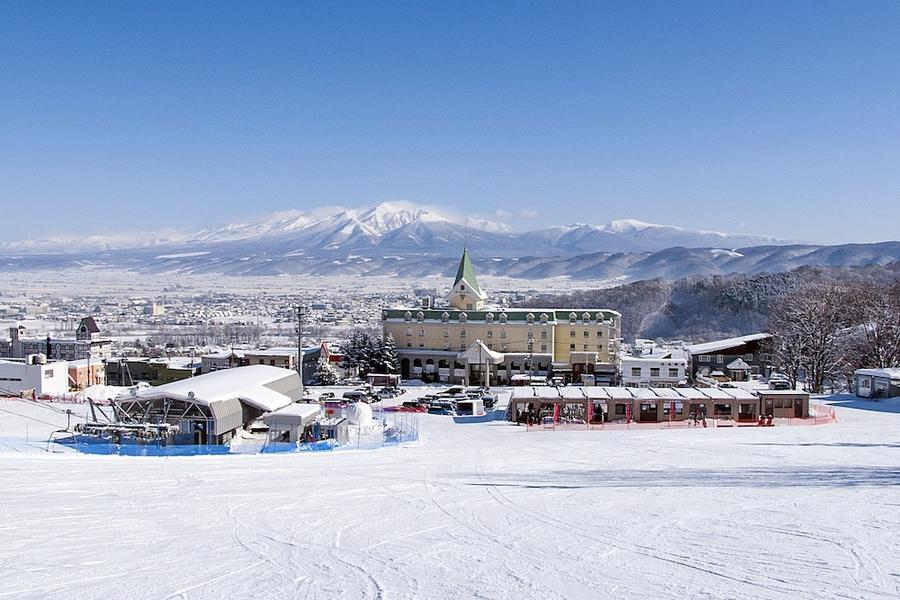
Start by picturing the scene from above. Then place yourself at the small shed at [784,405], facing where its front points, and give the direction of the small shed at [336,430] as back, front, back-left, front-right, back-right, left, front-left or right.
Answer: front-right

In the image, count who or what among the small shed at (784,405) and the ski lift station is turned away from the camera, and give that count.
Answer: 0

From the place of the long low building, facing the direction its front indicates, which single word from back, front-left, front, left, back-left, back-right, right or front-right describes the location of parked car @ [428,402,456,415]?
right

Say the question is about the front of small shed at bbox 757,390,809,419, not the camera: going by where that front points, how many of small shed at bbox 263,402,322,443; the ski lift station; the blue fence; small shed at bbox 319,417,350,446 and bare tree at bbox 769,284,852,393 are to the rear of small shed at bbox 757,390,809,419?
1

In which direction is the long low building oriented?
toward the camera

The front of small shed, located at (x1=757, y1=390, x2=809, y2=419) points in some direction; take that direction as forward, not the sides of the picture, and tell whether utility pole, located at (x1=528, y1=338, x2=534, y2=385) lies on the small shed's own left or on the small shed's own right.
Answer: on the small shed's own right

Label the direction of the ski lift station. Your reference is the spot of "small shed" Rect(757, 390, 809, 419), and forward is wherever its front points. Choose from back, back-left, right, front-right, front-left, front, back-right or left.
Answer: front-right

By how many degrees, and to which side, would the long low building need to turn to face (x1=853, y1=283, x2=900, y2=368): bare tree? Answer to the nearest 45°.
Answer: approximately 135° to its left

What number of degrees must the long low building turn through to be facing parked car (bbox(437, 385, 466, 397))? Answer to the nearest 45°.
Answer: approximately 135° to its right

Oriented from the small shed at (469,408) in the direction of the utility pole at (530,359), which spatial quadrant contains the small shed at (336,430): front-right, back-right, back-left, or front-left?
back-left

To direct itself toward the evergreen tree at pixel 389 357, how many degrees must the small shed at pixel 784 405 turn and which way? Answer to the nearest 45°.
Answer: approximately 135° to its right

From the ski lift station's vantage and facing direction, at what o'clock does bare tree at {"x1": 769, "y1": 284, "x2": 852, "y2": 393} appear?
The bare tree is roughly at 7 o'clock from the ski lift station.

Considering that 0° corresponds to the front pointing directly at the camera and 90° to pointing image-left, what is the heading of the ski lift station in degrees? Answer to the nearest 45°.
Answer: approximately 45°

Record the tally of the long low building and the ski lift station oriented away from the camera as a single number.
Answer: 0
